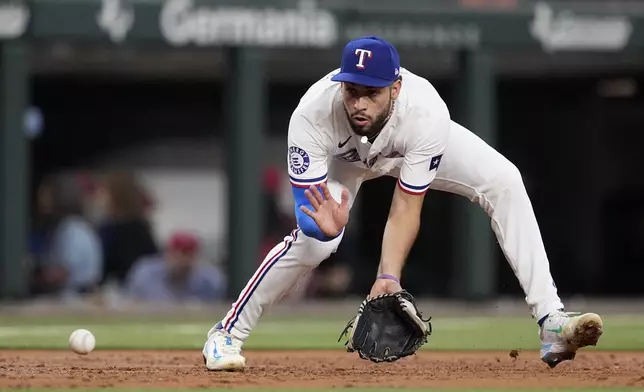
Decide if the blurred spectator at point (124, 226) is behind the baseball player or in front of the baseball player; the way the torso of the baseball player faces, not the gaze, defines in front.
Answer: behind

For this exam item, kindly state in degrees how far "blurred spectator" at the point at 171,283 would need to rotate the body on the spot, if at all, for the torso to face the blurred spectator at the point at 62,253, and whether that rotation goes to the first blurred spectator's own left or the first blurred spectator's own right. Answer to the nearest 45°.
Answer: approximately 135° to the first blurred spectator's own right

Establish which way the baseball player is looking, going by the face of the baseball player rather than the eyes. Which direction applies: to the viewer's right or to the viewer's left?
to the viewer's left

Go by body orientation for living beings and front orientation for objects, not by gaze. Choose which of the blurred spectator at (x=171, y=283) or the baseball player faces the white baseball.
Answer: the blurred spectator

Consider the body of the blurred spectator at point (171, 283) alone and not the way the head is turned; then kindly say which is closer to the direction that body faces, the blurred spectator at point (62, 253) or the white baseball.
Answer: the white baseball

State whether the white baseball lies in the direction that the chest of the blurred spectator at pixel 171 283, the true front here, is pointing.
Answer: yes

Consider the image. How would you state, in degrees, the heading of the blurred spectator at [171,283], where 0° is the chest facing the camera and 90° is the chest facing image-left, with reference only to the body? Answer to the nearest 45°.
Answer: approximately 0°

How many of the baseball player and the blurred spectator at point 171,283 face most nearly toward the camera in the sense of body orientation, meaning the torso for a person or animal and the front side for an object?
2
